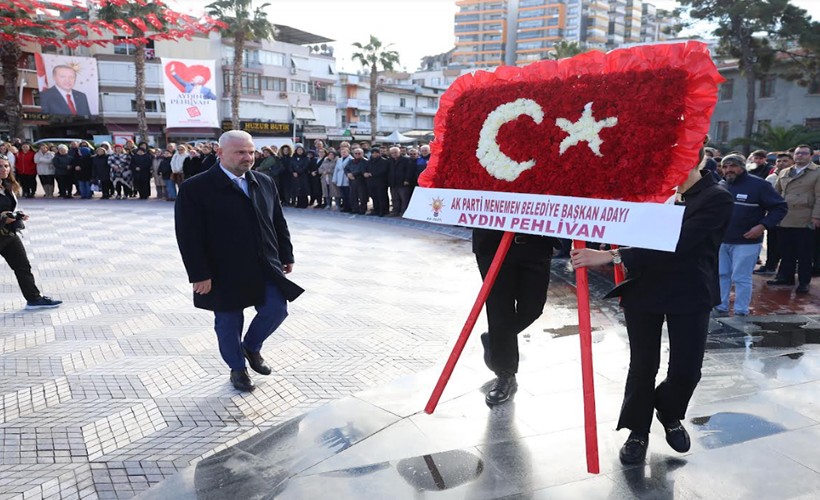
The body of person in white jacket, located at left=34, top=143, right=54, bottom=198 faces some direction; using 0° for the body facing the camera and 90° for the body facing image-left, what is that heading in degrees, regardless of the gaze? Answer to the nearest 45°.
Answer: approximately 0°

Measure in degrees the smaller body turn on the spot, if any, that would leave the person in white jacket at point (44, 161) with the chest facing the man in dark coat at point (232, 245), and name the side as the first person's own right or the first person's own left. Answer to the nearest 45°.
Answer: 0° — they already face them
